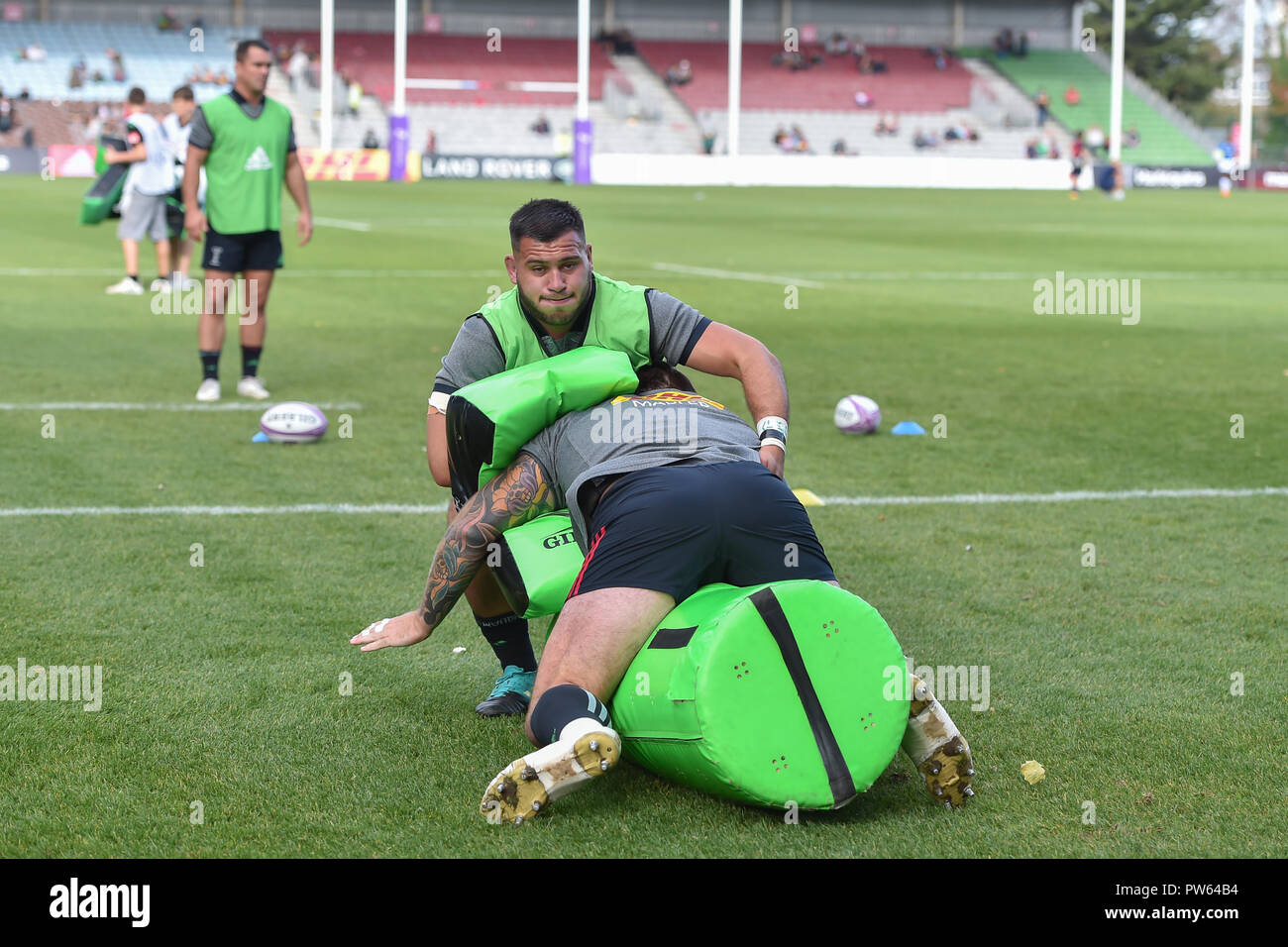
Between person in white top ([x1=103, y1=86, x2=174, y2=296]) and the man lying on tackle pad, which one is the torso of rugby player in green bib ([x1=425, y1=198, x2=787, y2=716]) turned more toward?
the man lying on tackle pad

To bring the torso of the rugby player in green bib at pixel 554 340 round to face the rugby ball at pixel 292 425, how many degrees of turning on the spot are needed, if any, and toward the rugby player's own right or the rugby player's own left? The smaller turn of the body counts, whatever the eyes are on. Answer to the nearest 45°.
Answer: approximately 180°

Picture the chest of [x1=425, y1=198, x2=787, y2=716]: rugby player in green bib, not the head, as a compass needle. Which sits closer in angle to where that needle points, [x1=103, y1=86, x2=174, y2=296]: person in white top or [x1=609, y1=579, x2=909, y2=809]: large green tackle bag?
the large green tackle bag

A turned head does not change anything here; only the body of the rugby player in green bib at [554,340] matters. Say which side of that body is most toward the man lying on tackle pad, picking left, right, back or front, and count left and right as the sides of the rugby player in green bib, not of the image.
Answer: front

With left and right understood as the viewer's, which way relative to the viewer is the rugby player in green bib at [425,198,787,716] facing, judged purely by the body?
facing the viewer

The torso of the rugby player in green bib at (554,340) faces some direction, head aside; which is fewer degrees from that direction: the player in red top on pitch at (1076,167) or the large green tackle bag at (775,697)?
the large green tackle bag

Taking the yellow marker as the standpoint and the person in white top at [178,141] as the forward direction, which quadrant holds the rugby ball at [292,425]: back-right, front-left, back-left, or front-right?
front-left

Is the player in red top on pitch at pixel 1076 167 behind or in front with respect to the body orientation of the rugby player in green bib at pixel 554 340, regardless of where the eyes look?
behind

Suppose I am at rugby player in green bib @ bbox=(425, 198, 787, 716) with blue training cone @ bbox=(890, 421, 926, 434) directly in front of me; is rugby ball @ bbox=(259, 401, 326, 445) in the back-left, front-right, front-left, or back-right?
front-left

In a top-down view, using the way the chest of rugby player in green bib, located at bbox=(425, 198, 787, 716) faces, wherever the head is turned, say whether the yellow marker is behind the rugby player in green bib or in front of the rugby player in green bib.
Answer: behind

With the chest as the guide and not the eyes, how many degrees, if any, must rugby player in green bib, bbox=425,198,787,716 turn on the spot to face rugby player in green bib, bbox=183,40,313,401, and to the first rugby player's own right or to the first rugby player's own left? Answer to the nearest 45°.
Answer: approximately 180°

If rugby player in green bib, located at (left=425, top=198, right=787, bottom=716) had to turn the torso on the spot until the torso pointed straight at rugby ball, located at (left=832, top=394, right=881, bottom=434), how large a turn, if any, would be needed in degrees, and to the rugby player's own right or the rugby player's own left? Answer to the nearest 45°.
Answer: approximately 180°

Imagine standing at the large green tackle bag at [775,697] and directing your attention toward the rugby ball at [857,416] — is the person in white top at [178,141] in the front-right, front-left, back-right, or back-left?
front-left
